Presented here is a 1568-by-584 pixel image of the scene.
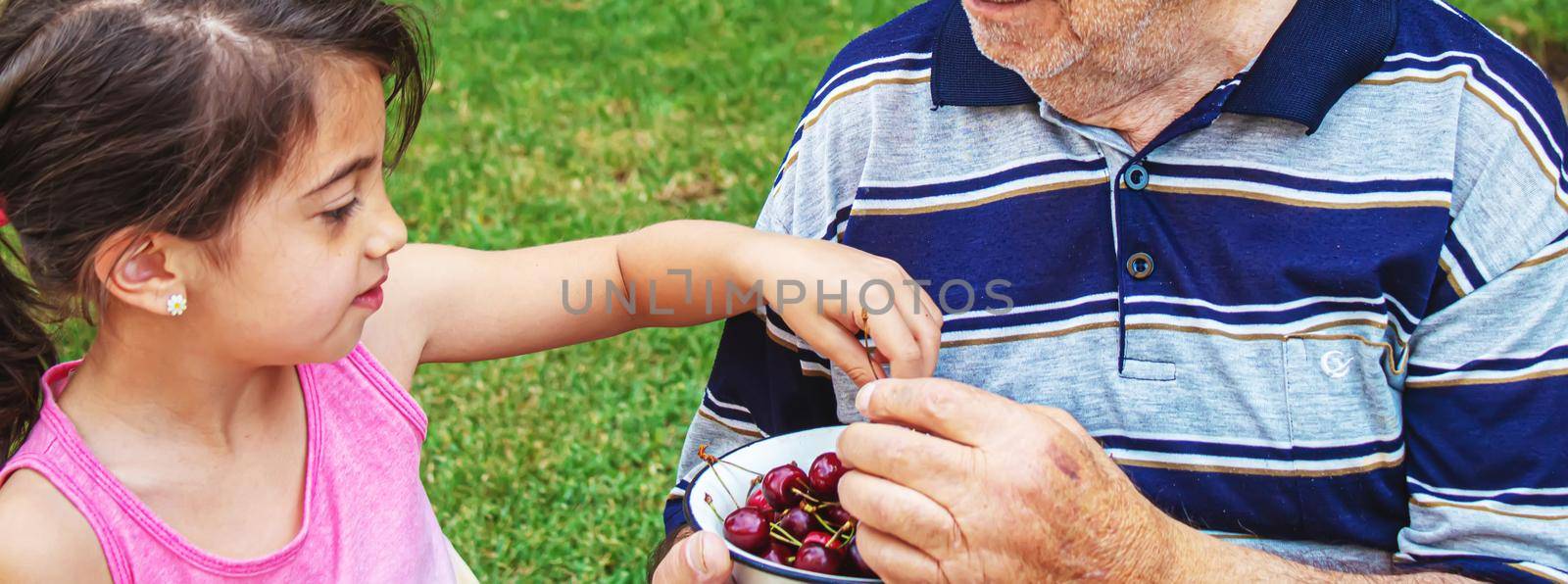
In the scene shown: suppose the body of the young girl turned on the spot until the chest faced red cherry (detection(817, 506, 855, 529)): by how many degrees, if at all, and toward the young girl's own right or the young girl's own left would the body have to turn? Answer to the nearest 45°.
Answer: approximately 45° to the young girl's own left

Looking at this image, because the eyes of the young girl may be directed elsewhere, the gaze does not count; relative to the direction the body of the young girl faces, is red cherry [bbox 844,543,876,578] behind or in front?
in front

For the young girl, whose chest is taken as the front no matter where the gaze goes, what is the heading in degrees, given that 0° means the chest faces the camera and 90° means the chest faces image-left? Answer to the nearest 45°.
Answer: approximately 315°

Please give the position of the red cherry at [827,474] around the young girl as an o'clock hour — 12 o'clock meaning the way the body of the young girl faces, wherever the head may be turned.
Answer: The red cherry is roughly at 11 o'clock from the young girl.

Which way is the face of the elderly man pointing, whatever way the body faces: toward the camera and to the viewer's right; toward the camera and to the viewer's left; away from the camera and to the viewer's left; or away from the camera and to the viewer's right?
toward the camera and to the viewer's left

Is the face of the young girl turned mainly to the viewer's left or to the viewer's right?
to the viewer's right

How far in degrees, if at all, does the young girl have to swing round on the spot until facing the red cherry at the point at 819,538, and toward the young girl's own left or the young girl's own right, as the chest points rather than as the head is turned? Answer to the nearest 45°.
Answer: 0° — they already face it
